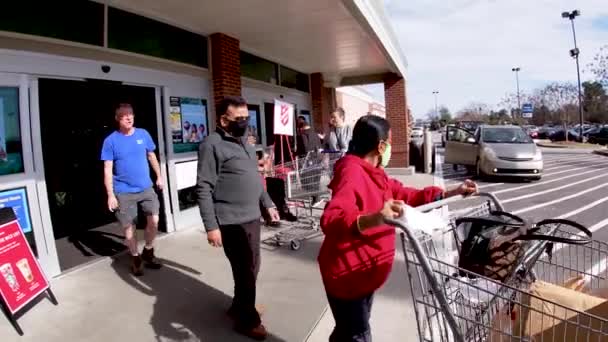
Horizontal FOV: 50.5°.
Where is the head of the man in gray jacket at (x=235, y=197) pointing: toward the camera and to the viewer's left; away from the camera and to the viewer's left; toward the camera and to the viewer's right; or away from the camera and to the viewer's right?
toward the camera and to the viewer's right

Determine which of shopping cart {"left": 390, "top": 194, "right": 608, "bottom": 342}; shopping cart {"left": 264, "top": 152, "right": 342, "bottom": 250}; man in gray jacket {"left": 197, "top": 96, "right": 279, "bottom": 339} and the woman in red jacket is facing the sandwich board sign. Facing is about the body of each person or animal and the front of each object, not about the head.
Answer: shopping cart {"left": 264, "top": 152, "right": 342, "bottom": 250}

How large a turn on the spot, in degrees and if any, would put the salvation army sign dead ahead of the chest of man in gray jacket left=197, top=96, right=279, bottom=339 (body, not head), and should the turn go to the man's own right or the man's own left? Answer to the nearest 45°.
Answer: approximately 135° to the man's own left

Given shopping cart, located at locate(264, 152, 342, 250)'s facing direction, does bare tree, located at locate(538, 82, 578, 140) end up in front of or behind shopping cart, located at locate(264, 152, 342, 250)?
behind

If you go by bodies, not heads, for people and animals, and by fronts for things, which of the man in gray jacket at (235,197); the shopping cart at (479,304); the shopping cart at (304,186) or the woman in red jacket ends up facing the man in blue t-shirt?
the shopping cart at (304,186)

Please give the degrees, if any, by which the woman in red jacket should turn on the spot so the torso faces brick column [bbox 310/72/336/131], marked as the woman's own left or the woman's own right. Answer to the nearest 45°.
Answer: approximately 90° to the woman's own left

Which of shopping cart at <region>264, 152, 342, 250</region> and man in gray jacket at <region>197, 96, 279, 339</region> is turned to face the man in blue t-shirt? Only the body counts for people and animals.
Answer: the shopping cart

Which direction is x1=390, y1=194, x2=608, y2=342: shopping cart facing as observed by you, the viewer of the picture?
facing the viewer and to the right of the viewer

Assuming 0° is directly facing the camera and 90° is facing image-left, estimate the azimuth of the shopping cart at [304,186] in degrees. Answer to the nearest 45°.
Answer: approximately 45°

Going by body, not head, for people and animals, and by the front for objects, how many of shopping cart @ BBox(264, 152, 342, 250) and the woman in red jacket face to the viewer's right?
1

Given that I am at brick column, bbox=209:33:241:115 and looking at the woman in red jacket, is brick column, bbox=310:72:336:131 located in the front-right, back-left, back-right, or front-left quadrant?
back-left

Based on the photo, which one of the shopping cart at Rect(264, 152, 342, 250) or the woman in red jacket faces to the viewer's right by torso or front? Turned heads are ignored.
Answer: the woman in red jacket

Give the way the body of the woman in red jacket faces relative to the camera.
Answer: to the viewer's right
